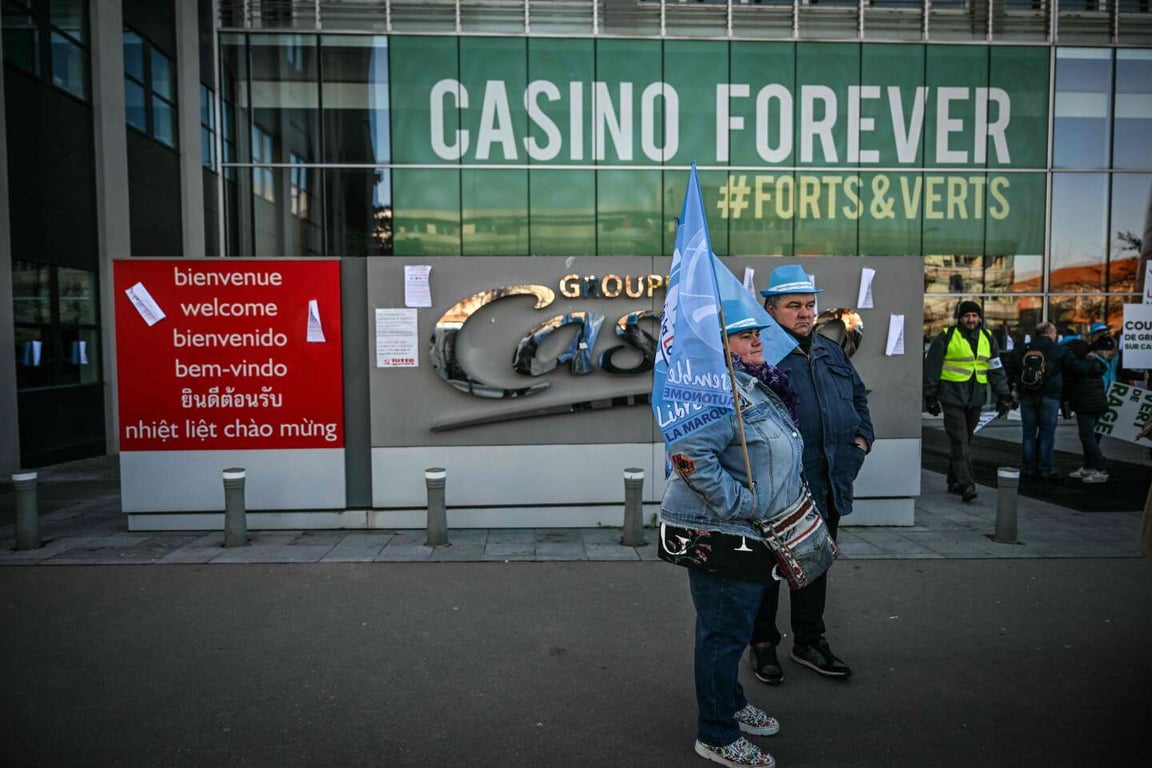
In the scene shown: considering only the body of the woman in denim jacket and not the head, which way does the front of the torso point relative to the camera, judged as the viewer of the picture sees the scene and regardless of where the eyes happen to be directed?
to the viewer's right

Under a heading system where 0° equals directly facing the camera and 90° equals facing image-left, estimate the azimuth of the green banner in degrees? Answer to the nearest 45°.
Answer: approximately 0°

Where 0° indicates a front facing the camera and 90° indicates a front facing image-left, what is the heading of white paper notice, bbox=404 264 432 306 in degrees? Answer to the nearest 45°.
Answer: approximately 0°

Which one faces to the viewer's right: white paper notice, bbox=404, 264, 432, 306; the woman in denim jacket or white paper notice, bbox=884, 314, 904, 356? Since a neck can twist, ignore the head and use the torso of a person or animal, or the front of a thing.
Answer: the woman in denim jacket

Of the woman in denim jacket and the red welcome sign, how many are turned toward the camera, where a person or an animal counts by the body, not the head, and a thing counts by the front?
1

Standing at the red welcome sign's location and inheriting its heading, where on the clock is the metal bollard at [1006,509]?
The metal bollard is roughly at 10 o'clock from the red welcome sign.

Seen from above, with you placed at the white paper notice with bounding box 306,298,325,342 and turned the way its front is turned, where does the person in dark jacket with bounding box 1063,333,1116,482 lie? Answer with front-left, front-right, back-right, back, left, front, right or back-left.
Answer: left

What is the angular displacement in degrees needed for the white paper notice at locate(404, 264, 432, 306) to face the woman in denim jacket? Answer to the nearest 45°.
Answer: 0° — it already faces them

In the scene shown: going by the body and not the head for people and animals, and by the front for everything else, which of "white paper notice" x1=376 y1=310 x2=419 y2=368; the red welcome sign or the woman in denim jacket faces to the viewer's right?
the woman in denim jacket
